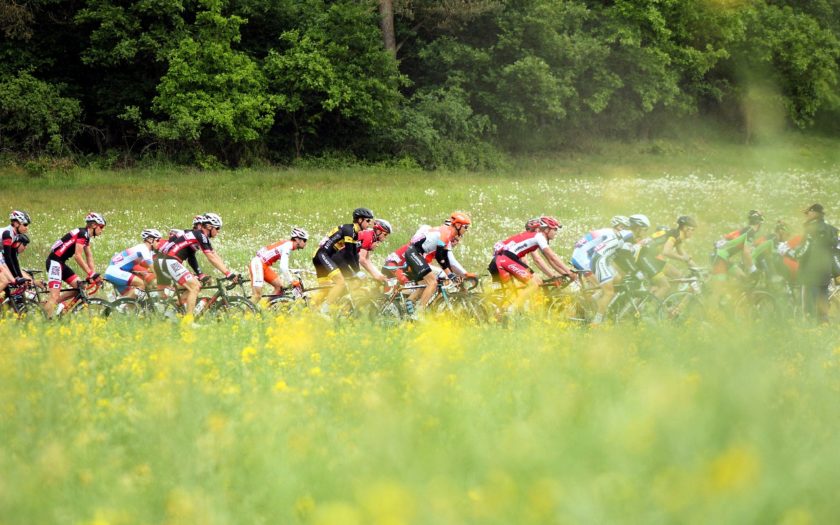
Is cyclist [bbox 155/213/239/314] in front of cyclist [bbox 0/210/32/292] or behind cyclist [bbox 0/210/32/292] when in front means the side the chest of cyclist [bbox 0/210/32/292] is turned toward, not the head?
in front

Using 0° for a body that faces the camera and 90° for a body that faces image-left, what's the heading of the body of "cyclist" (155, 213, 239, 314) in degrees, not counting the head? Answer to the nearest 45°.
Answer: approximately 270°

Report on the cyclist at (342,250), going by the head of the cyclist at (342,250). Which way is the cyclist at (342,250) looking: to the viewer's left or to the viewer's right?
to the viewer's right

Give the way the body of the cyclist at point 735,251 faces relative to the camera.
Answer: to the viewer's right

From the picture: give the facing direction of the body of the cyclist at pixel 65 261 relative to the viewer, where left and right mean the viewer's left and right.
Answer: facing to the right of the viewer

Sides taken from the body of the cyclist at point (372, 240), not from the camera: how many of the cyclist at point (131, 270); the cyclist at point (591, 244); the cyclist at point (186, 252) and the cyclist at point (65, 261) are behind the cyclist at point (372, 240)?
3

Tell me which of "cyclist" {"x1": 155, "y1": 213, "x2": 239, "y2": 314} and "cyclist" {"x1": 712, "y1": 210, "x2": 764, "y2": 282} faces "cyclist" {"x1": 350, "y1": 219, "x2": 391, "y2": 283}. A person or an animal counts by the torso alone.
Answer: "cyclist" {"x1": 155, "y1": 213, "x2": 239, "y2": 314}

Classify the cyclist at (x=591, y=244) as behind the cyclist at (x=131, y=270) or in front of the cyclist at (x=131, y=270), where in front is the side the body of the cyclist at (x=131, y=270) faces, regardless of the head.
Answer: in front

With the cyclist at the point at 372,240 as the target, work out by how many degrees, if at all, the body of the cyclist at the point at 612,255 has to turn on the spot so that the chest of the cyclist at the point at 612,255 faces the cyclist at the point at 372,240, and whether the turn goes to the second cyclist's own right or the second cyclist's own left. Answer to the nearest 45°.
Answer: approximately 180°

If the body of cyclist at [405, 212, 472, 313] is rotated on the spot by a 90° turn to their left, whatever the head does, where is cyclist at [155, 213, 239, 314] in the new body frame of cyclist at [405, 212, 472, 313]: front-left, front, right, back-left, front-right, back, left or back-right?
left

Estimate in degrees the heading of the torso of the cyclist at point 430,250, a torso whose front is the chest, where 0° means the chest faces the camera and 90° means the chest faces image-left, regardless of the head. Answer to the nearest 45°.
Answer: approximately 270°

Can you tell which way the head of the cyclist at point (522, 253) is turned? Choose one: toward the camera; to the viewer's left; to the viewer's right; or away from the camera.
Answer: to the viewer's right

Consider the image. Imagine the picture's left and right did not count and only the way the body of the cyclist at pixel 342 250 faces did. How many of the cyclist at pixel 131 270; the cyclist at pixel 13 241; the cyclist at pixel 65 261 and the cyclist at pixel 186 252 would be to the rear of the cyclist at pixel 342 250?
4

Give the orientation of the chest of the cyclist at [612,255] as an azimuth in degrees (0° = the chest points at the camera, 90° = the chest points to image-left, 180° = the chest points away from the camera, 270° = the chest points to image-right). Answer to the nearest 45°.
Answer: approximately 270°

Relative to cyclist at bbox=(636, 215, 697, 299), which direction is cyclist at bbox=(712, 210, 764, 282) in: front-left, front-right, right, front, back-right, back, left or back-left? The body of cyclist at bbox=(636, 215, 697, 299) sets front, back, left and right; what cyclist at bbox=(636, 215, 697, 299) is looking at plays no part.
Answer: front-left

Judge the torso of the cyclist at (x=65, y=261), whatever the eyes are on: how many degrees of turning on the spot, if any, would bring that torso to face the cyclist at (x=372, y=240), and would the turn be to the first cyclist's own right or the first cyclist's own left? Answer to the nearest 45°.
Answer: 0° — they already face them

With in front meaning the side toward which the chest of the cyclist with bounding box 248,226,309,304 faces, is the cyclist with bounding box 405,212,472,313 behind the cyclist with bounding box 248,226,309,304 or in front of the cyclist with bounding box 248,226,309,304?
in front
